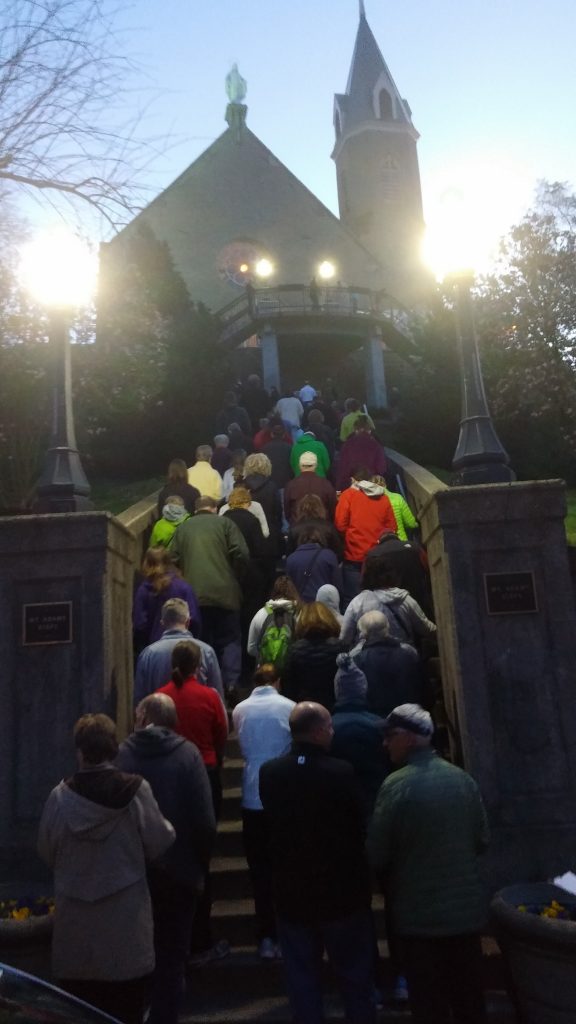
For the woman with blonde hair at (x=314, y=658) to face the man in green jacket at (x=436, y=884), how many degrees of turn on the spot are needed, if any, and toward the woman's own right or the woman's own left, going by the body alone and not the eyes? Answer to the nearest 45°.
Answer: approximately 180°

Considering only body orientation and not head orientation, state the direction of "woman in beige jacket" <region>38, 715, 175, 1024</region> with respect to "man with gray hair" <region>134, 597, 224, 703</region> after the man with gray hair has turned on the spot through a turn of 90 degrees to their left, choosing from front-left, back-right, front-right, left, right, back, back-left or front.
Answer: left

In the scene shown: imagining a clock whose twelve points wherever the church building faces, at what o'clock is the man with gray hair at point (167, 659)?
The man with gray hair is roughly at 12 o'clock from the church building.

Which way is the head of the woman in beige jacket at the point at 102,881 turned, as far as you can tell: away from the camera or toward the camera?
away from the camera

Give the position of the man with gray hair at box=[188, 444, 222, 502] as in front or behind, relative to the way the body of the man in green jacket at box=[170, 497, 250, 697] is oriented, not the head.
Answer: in front

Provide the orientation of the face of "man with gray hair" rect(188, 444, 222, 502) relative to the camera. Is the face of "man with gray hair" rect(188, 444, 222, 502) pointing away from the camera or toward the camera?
away from the camera

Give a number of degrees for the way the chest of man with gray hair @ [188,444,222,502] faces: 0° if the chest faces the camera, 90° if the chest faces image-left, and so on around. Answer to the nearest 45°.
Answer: approximately 180°

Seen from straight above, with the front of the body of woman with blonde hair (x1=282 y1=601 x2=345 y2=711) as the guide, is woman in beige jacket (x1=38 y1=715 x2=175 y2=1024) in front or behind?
behind

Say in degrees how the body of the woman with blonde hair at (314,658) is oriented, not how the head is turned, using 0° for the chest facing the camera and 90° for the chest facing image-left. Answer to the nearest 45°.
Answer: approximately 180°

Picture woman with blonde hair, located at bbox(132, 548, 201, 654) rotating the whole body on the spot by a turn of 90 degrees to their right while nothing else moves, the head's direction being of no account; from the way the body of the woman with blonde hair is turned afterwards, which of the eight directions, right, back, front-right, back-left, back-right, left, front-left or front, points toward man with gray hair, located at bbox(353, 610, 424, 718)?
front-right

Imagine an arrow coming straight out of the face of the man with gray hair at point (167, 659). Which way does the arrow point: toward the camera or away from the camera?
away from the camera

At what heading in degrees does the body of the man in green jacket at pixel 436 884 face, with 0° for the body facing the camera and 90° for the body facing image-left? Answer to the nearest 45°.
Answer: approximately 135°

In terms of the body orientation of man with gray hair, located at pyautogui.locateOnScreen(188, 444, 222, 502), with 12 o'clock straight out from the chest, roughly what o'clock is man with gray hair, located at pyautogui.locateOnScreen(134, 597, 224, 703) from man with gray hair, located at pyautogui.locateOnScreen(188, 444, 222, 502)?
man with gray hair, located at pyautogui.locateOnScreen(134, 597, 224, 703) is roughly at 6 o'clock from man with gray hair, located at pyautogui.locateOnScreen(188, 444, 222, 502).

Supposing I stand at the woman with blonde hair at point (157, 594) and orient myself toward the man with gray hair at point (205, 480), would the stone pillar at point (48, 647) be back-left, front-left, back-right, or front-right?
back-left

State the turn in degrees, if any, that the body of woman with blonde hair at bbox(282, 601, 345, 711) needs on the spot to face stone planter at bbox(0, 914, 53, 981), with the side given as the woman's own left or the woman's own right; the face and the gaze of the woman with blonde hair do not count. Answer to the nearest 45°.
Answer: approximately 135° to the woman's own left
